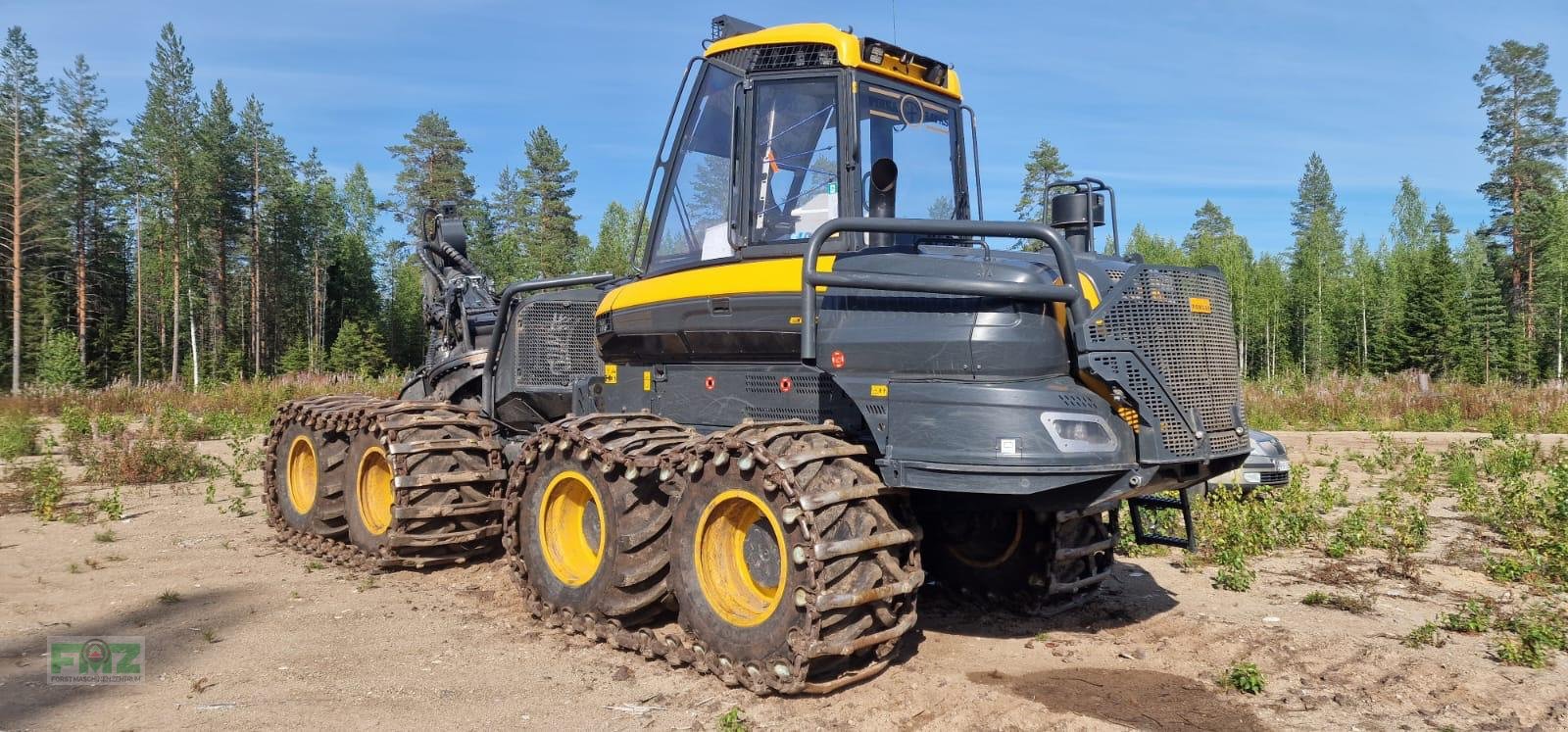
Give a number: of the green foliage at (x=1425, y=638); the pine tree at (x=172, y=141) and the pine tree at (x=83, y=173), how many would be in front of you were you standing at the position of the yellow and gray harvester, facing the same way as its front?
2

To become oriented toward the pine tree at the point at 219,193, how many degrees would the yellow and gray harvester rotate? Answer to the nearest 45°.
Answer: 0° — it already faces it

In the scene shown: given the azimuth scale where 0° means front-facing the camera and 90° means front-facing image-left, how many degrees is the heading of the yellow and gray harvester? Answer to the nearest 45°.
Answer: approximately 135°

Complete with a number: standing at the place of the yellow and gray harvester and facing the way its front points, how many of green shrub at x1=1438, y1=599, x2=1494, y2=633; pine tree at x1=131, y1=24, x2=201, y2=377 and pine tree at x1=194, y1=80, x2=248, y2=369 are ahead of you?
2

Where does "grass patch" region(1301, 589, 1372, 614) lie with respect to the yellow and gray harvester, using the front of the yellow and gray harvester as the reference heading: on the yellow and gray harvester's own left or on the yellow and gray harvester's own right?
on the yellow and gray harvester's own right

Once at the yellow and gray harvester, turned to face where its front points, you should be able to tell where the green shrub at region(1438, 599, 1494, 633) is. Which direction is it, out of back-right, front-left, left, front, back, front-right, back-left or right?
back-right
